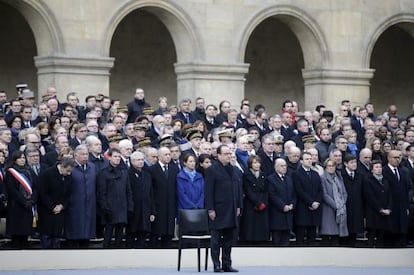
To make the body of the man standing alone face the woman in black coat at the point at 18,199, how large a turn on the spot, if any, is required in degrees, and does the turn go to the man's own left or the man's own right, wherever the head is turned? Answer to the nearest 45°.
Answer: approximately 135° to the man's own right

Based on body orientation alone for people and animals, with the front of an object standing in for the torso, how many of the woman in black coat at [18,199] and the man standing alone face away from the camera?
0

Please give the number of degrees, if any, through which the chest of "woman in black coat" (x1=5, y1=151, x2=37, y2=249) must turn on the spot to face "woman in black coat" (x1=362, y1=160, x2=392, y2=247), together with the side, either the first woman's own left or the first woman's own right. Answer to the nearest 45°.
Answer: approximately 45° to the first woman's own left

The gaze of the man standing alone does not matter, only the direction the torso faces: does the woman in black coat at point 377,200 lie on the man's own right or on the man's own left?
on the man's own left

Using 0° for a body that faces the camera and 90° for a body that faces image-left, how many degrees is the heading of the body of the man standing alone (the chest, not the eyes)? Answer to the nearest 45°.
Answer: approximately 315°

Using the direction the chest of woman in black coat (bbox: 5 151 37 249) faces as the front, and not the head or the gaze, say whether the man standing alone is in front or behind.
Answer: in front

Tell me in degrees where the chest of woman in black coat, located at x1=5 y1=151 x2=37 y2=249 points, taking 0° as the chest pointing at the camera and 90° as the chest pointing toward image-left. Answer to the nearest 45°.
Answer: approximately 315°

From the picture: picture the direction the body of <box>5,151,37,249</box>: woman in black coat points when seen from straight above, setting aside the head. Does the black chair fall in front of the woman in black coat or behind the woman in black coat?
in front

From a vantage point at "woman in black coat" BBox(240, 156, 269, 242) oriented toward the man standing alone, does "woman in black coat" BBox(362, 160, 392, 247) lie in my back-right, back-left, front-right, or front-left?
back-left
